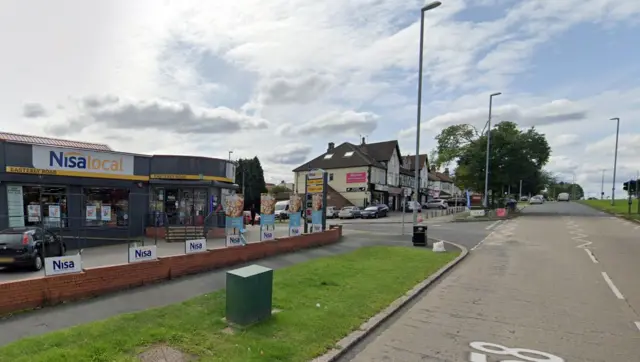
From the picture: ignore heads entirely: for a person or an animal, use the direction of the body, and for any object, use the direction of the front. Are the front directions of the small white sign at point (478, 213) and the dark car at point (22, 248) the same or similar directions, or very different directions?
very different directions

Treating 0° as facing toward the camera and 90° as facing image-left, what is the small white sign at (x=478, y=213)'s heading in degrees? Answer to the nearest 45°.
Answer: approximately 0°

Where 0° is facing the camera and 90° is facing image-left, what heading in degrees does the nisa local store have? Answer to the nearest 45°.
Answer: approximately 315°

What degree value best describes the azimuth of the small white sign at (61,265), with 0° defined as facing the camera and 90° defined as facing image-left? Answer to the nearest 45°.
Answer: approximately 0°

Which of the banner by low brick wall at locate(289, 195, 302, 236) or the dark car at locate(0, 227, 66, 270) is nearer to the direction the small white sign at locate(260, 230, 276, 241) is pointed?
the dark car
